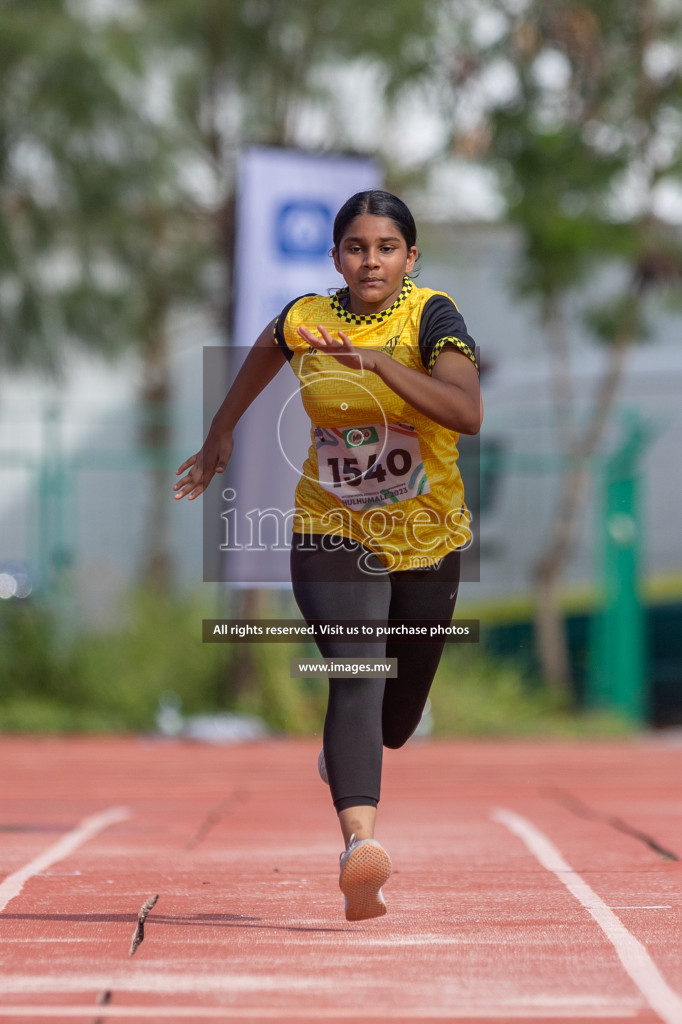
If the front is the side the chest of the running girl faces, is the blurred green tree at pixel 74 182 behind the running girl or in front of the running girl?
behind

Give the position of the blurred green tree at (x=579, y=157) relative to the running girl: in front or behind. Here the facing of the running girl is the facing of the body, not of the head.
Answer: behind

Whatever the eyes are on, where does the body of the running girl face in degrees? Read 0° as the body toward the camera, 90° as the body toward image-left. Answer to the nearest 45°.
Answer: approximately 0°
